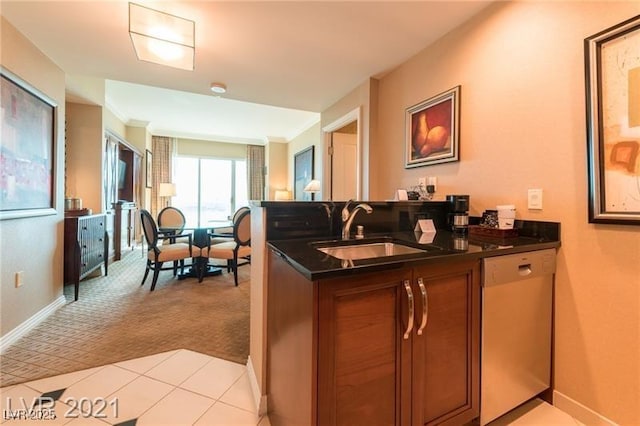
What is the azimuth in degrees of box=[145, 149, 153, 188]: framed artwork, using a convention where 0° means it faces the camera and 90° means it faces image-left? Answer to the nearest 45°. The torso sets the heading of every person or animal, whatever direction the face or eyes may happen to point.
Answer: approximately 270°

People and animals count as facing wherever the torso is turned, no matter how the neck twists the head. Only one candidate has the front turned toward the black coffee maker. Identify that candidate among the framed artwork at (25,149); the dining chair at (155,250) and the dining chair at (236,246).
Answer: the framed artwork

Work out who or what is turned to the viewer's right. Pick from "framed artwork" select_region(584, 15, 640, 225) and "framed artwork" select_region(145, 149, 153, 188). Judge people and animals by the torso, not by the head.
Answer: "framed artwork" select_region(145, 149, 153, 188)

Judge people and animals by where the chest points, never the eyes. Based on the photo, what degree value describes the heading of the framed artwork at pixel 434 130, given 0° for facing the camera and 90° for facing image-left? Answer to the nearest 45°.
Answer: approximately 45°

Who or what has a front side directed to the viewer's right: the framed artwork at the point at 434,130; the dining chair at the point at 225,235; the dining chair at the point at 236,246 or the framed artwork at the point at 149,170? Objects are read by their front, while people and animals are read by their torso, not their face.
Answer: the framed artwork at the point at 149,170

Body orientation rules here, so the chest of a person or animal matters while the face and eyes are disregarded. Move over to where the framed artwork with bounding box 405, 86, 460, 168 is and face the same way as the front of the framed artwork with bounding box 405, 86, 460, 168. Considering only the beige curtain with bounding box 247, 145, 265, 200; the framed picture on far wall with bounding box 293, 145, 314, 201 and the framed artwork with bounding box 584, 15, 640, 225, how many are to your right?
2

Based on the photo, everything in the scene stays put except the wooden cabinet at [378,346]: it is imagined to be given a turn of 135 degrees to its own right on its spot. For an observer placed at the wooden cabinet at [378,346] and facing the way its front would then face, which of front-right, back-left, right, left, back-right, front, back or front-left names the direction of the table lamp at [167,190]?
front-right

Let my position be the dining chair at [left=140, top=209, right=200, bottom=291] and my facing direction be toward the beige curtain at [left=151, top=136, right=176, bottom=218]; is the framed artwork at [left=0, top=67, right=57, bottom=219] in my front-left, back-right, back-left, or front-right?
back-left
